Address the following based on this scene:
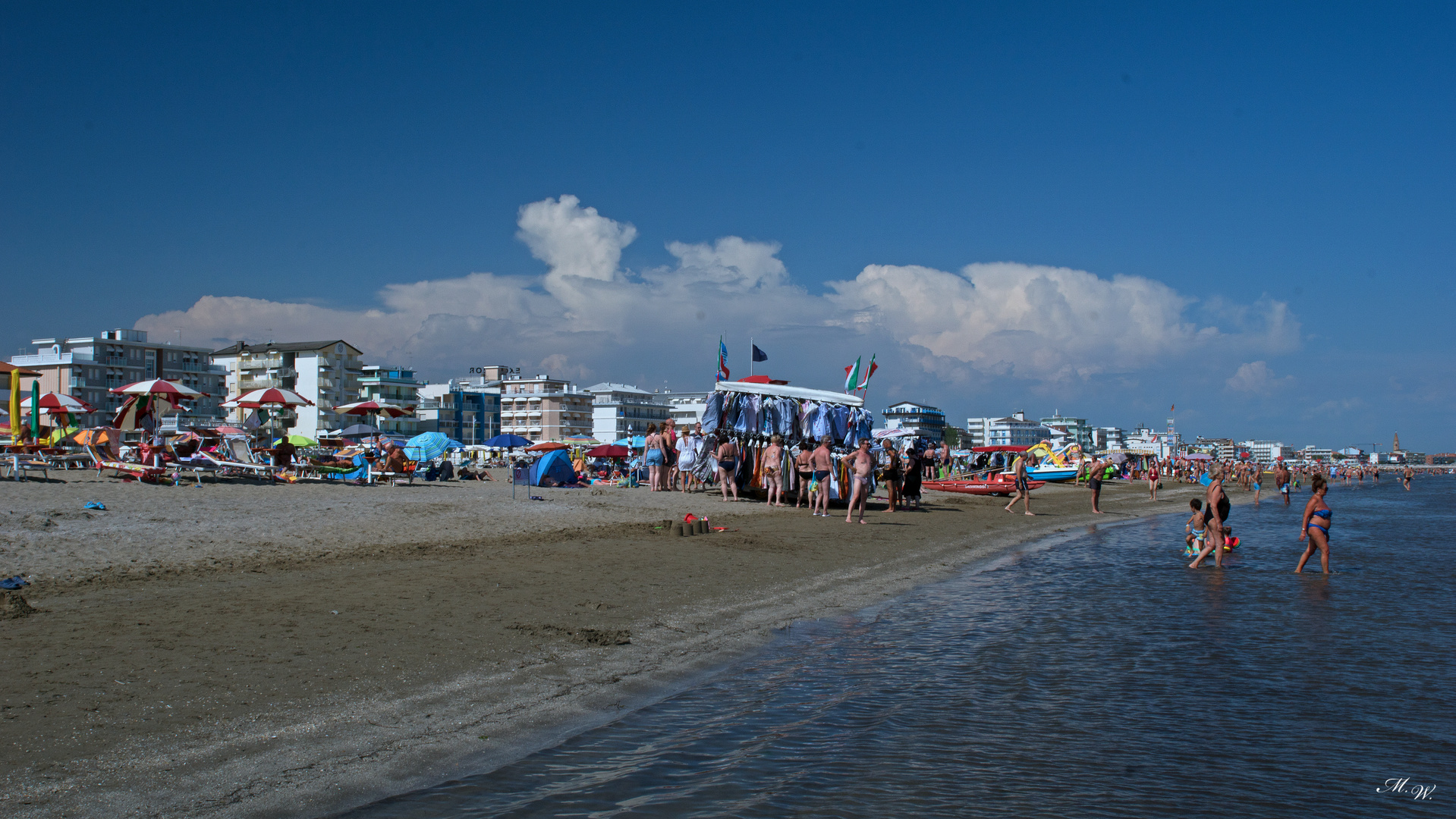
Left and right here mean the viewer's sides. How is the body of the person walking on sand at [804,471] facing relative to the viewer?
facing away from the viewer

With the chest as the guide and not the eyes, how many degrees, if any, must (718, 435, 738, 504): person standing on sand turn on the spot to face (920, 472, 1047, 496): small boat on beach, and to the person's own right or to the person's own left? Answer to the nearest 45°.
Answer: approximately 45° to the person's own right

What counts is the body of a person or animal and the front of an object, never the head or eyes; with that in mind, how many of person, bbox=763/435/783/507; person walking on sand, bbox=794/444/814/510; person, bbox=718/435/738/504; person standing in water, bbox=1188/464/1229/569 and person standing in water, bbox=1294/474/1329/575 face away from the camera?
3

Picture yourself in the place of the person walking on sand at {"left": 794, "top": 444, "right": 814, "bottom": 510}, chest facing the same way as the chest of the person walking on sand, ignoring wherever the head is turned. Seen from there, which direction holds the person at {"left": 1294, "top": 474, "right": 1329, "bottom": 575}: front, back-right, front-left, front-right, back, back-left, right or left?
back-right

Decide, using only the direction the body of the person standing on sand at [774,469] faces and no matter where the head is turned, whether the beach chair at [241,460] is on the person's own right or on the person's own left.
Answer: on the person's own left

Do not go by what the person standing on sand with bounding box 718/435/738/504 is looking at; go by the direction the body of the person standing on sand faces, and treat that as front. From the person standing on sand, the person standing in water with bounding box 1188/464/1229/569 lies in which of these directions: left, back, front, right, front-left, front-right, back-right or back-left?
back-right

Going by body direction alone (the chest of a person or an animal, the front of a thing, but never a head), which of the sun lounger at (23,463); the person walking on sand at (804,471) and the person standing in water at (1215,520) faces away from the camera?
the person walking on sand

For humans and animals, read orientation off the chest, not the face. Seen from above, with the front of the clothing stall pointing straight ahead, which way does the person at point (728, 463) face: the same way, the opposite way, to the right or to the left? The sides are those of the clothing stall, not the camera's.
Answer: the opposite way
